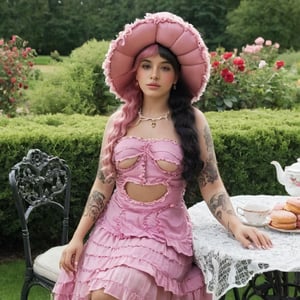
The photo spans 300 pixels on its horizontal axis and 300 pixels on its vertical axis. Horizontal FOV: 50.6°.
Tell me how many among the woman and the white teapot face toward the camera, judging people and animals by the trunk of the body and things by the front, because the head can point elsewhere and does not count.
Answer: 1

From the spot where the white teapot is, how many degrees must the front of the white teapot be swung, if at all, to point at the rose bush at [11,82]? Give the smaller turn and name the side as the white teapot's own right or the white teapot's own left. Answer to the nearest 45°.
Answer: approximately 45° to the white teapot's own right

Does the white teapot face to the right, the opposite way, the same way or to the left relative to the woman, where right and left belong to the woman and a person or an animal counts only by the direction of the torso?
to the right

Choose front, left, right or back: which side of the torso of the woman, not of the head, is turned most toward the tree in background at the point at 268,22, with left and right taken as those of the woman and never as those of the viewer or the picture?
back

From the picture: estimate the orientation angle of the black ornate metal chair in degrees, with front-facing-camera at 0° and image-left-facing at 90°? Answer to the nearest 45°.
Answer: approximately 315°

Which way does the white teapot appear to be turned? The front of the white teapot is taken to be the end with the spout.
to the viewer's left

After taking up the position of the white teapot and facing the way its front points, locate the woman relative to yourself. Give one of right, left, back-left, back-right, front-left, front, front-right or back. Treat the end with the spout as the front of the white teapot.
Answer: front-left
